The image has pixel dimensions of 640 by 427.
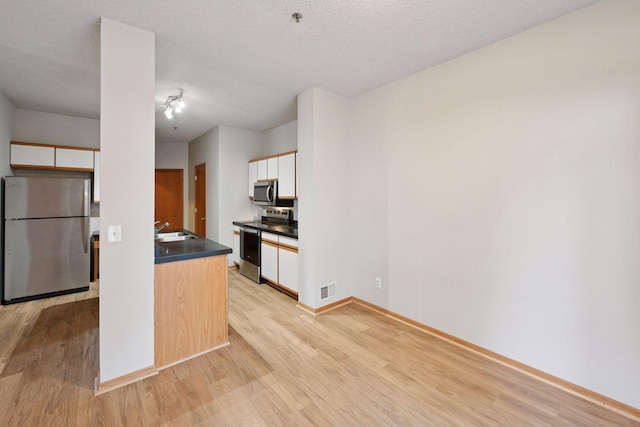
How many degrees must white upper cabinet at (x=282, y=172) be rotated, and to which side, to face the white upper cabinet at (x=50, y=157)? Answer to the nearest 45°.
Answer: approximately 45° to its right

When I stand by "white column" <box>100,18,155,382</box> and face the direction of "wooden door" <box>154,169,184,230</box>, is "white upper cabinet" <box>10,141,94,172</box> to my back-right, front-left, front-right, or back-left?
front-left

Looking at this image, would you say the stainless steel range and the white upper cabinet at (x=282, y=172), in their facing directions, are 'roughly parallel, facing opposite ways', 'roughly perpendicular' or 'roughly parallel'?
roughly parallel

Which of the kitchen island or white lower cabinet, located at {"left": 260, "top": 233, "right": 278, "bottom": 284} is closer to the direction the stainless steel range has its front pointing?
the kitchen island

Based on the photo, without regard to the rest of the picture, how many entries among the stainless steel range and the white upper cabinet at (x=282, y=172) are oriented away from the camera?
0

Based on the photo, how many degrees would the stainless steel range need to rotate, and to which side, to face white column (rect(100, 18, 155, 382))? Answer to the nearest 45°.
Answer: approximately 45° to its left

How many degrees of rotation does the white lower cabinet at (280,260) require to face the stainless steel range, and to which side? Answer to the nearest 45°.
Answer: approximately 90° to its right

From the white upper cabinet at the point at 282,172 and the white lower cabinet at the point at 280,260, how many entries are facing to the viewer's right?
0

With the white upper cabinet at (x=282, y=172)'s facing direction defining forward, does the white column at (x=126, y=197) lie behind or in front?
in front

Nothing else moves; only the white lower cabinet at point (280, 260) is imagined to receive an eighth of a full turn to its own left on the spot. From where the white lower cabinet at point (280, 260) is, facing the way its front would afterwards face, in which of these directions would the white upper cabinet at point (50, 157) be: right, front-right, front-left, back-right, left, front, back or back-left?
right
